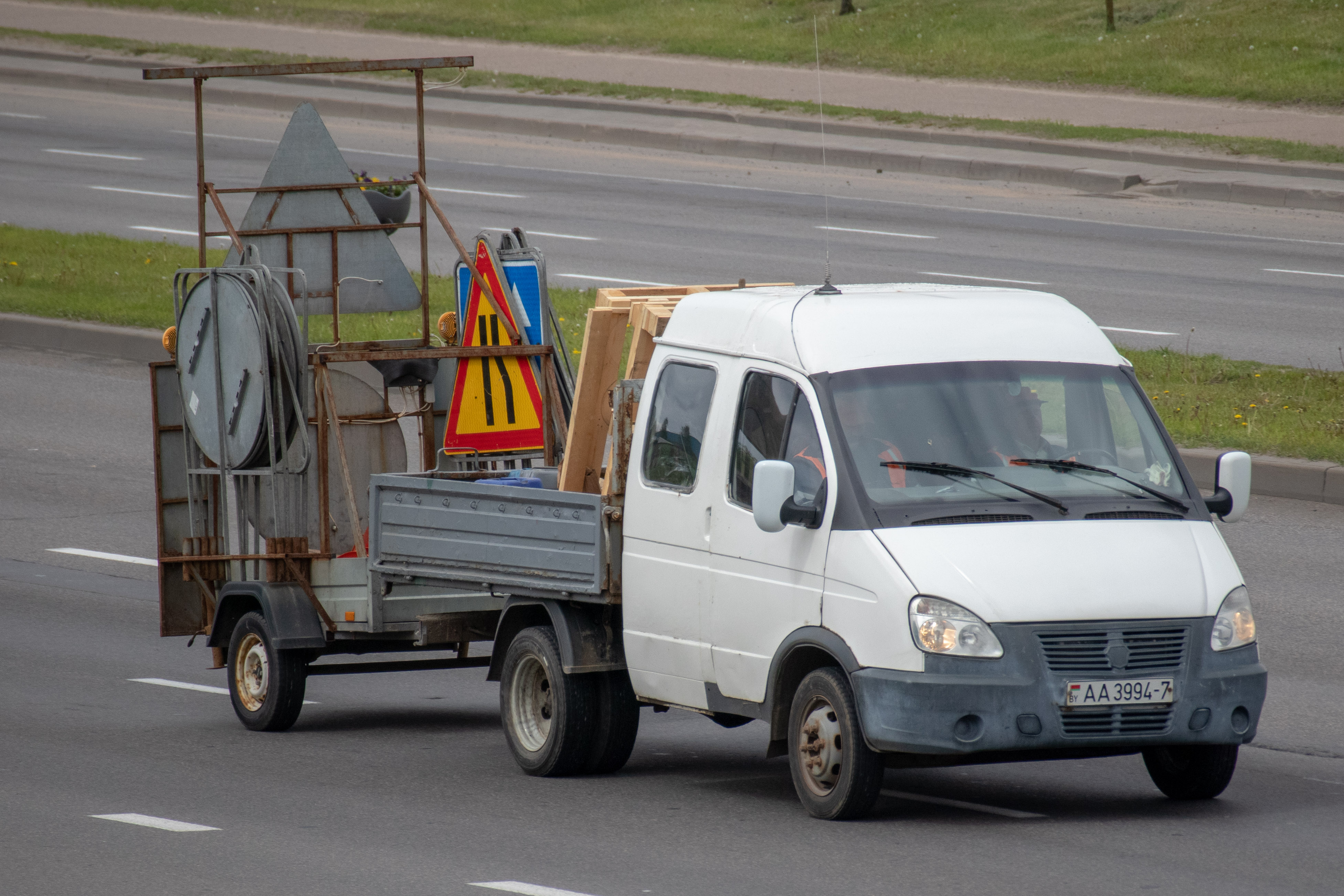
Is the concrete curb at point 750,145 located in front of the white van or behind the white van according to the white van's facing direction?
behind

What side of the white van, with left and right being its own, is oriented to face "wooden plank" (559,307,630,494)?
back

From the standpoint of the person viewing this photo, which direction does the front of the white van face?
facing the viewer and to the right of the viewer

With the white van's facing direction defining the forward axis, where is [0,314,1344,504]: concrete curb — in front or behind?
behind

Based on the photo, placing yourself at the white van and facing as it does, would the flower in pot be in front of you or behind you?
behind

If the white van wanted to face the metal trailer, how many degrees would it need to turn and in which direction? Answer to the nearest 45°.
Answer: approximately 180°

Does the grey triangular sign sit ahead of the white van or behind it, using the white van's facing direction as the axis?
behind
